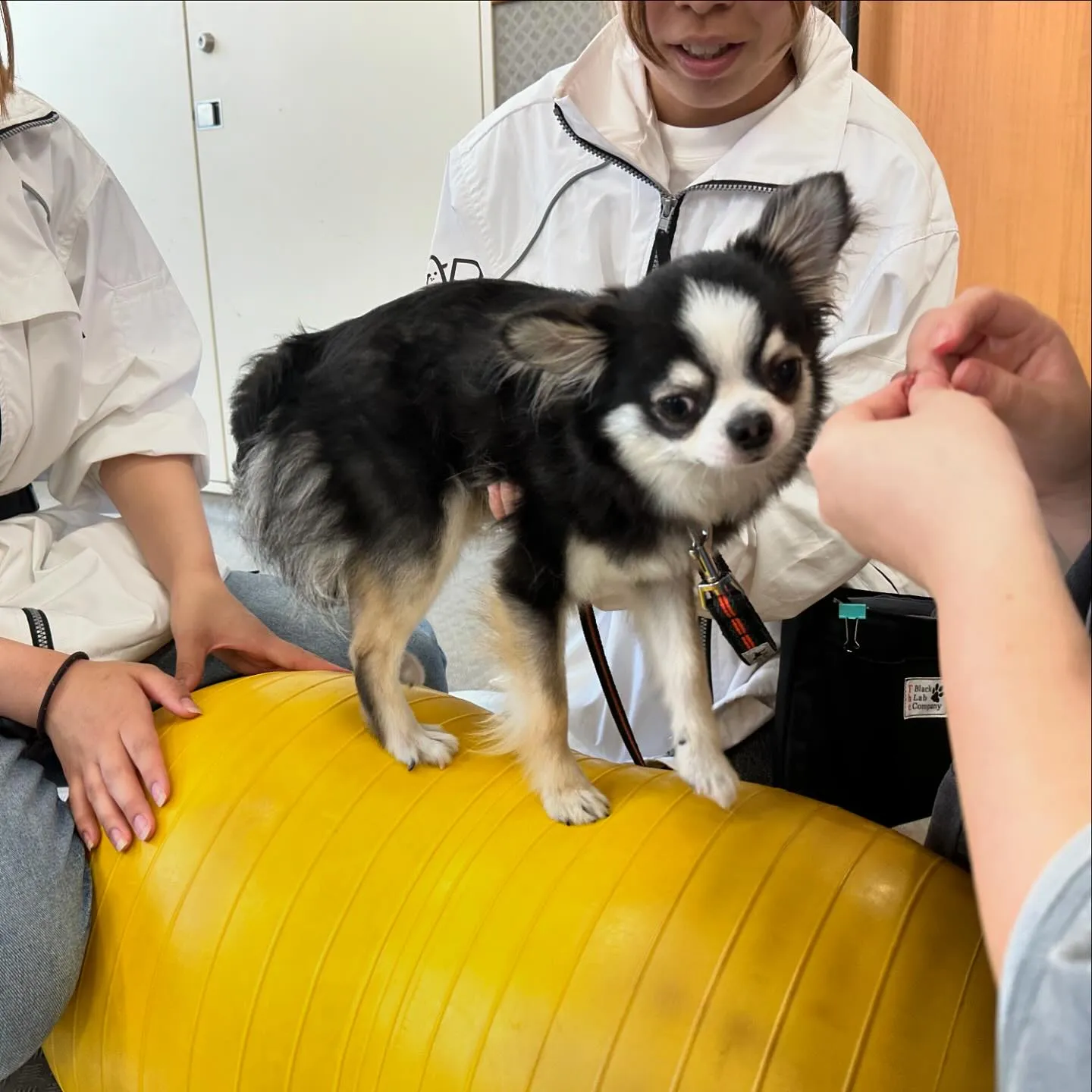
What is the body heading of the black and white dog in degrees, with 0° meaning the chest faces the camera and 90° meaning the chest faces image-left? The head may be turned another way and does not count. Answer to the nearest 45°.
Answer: approximately 315°

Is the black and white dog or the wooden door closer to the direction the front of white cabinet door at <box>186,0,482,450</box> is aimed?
the black and white dog

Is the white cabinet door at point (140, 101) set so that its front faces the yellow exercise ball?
yes

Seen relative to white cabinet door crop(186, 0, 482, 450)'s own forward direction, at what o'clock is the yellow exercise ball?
The yellow exercise ball is roughly at 12 o'clock from the white cabinet door.

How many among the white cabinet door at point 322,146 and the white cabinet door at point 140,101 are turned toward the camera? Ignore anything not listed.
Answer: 2

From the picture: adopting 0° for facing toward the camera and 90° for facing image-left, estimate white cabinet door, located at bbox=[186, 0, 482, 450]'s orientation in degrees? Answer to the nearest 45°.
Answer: approximately 0°

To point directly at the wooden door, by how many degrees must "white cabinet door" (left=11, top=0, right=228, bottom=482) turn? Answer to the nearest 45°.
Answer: approximately 45° to its left
